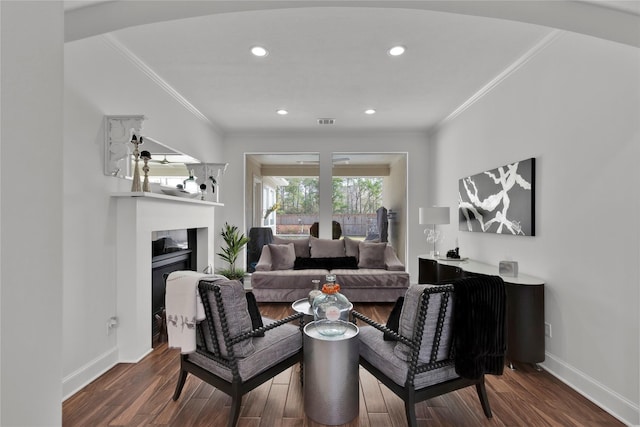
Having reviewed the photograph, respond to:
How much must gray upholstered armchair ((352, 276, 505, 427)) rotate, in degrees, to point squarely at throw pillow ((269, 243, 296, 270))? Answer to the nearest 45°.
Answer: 0° — it already faces it

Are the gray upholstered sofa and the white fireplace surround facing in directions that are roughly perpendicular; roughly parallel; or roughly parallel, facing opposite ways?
roughly perpendicular

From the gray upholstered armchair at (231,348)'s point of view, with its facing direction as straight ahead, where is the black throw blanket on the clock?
The black throw blanket is roughly at 2 o'clock from the gray upholstered armchair.

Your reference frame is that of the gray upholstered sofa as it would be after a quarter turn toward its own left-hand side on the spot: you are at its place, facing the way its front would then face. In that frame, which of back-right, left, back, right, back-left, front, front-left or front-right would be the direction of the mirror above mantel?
back-right

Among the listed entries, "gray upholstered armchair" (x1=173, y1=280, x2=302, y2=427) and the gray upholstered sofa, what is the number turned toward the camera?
1

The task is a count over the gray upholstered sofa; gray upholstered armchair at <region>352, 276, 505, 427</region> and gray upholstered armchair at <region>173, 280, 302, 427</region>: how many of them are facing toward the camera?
1

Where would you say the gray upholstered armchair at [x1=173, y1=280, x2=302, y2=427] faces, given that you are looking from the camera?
facing away from the viewer and to the right of the viewer

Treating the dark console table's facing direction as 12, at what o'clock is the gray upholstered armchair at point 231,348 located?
The gray upholstered armchair is roughly at 12 o'clock from the dark console table.

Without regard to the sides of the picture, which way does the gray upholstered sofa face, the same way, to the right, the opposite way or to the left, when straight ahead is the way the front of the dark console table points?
to the left

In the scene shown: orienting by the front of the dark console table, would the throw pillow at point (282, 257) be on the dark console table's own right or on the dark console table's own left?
on the dark console table's own right

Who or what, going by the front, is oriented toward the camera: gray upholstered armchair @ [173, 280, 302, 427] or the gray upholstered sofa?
the gray upholstered sofa

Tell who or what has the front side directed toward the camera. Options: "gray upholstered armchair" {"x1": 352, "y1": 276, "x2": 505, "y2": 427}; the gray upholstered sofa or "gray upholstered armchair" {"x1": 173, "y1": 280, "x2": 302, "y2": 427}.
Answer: the gray upholstered sofa

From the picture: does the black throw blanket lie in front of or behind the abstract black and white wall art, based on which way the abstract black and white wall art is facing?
in front

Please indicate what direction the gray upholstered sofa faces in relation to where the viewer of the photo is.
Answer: facing the viewer

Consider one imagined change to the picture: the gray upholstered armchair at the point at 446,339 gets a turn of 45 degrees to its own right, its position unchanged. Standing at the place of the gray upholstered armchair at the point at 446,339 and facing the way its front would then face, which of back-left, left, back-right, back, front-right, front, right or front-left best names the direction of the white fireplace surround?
left

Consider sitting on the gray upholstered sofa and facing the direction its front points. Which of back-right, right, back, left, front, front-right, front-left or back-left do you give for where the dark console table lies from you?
front-left

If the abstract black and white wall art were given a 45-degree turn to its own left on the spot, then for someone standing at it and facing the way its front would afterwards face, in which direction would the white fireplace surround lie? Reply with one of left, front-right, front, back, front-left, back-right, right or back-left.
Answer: front-right
